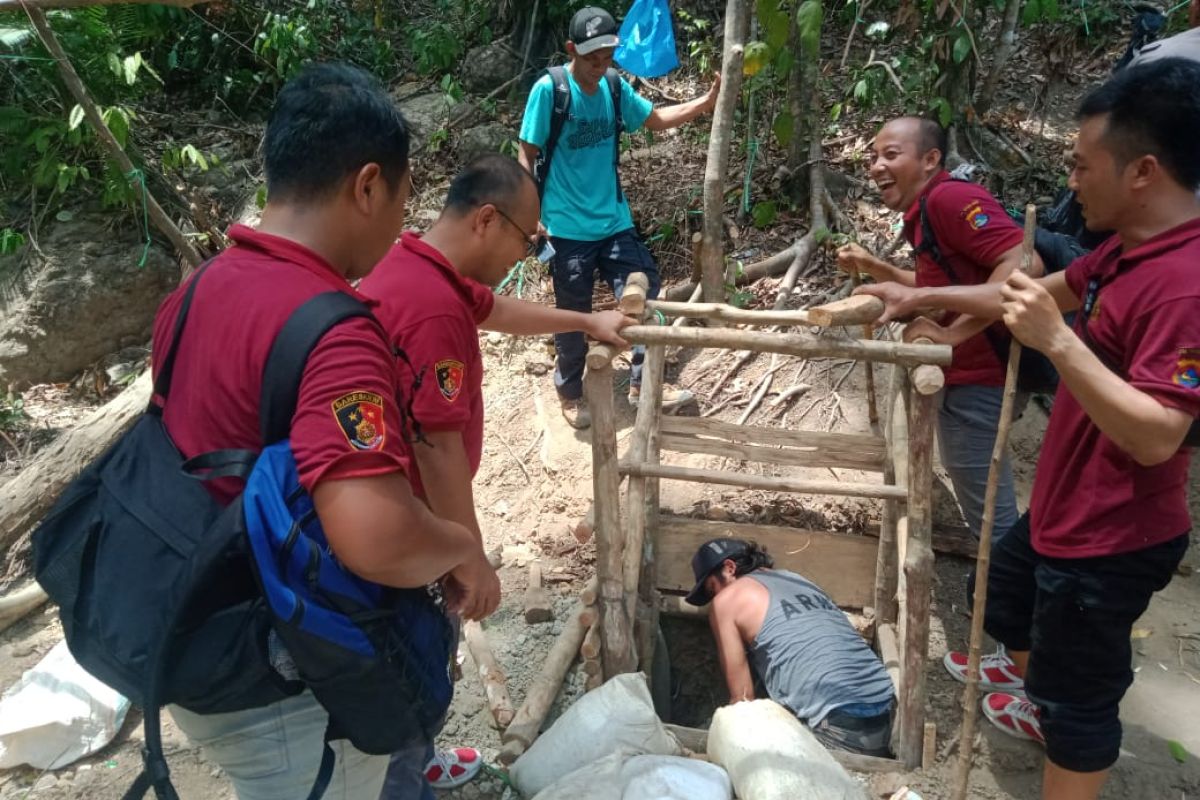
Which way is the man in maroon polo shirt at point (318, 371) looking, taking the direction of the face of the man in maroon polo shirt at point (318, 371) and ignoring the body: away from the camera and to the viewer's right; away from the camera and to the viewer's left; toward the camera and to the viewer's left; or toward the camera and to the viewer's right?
away from the camera and to the viewer's right

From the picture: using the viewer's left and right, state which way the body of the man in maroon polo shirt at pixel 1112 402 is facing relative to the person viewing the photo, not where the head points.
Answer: facing to the left of the viewer

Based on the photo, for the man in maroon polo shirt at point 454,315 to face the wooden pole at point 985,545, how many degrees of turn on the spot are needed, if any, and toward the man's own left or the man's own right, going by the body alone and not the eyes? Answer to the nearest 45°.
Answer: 0° — they already face it

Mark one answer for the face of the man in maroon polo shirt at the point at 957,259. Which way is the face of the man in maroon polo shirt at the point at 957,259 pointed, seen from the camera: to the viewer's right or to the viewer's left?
to the viewer's left

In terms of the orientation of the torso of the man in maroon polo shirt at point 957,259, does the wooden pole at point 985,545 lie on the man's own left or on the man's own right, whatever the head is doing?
on the man's own left

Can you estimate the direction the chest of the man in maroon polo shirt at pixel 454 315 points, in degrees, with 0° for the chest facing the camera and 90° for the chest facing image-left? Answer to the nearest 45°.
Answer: approximately 270°

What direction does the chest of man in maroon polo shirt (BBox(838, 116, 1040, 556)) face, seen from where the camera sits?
to the viewer's left

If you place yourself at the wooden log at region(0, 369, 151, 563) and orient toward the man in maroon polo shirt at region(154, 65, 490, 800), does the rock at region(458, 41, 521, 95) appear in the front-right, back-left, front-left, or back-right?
back-left

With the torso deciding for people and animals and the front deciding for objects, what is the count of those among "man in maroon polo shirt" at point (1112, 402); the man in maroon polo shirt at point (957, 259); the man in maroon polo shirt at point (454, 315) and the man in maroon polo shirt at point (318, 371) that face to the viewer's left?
2

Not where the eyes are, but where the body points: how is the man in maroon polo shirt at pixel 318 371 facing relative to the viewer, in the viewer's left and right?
facing away from the viewer and to the right of the viewer
